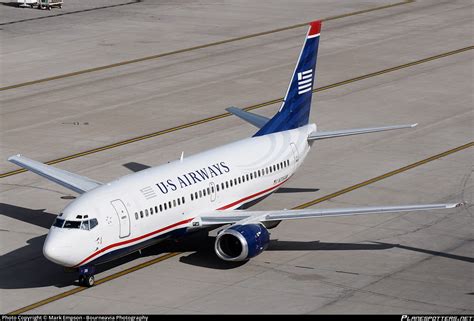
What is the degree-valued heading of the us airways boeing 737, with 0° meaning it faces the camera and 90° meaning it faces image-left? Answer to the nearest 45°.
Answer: approximately 45°
